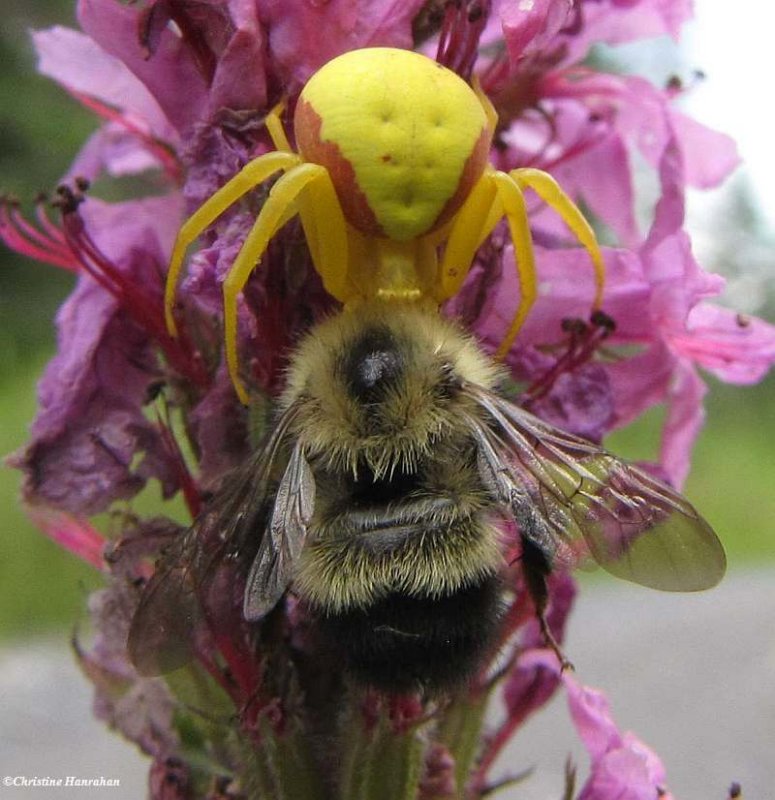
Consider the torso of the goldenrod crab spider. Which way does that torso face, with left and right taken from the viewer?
facing the viewer
